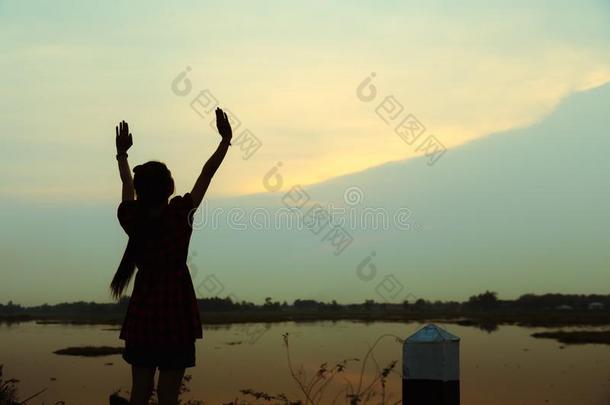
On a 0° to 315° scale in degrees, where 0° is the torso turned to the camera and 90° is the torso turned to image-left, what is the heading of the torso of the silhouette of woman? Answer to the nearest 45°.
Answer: approximately 180°
